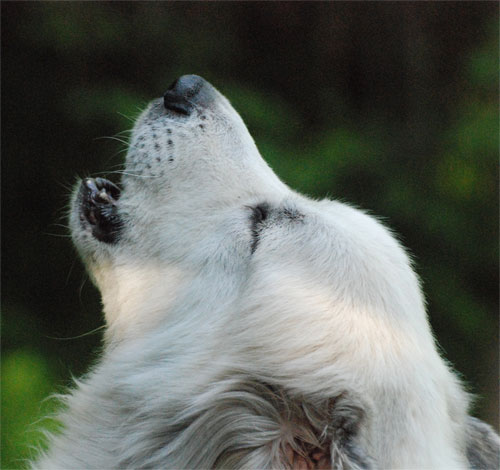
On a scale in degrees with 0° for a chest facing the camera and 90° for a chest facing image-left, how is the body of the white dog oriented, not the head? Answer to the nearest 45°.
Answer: approximately 90°
